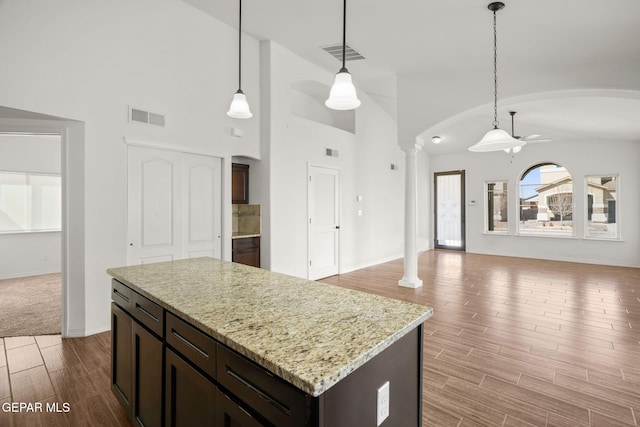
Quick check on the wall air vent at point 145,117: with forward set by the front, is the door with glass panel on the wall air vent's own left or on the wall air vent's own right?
on the wall air vent's own left

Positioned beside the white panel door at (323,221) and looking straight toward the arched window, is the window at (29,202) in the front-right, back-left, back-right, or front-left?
back-left

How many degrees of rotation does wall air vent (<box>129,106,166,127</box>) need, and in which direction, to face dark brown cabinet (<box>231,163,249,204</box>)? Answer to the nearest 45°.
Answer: approximately 90° to its left

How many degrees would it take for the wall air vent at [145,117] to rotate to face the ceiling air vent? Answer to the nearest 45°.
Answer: approximately 45° to its left

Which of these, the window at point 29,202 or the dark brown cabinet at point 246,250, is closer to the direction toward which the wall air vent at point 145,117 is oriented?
the dark brown cabinet

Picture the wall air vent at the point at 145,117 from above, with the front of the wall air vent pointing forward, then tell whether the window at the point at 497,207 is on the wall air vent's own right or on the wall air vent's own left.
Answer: on the wall air vent's own left

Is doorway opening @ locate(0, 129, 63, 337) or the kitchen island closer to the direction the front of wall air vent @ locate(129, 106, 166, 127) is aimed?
the kitchen island

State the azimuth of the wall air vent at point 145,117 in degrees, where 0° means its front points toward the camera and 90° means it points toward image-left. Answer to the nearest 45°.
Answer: approximately 315°
